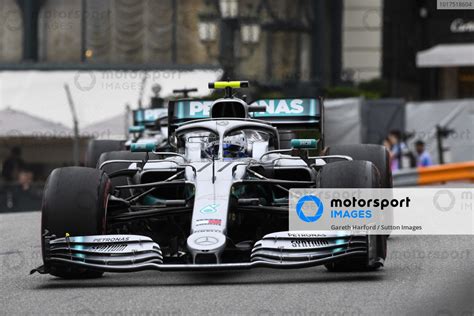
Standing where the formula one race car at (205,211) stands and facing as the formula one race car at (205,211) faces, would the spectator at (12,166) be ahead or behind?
behind

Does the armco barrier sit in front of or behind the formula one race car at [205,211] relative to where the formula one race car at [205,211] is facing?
behind

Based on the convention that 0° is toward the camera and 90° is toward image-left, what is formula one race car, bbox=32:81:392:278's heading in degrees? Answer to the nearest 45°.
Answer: approximately 0°

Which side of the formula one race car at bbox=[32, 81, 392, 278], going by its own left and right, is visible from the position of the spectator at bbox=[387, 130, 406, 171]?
back

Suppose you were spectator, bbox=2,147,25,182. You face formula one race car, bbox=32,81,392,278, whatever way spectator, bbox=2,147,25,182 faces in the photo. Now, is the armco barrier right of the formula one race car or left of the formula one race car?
left

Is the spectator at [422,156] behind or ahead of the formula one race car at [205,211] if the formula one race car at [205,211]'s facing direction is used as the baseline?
behind
